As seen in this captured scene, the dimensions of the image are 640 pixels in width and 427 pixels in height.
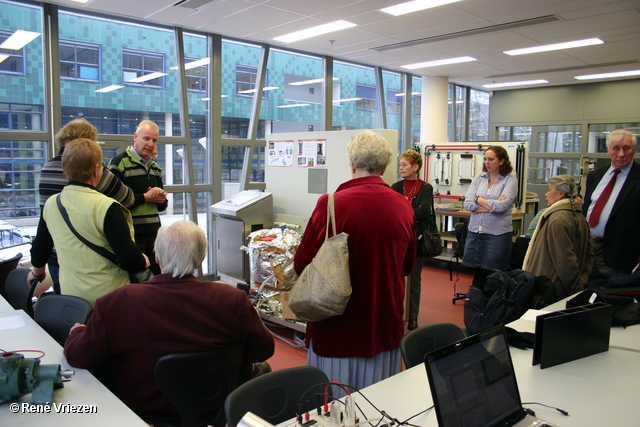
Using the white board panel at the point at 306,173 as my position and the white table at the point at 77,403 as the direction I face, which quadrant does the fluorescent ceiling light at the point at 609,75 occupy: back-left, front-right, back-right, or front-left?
back-left

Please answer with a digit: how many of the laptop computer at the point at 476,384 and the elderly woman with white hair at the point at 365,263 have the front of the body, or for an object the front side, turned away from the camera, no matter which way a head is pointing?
1

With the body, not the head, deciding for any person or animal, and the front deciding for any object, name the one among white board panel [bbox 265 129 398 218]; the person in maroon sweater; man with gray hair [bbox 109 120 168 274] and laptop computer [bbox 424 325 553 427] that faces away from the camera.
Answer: the person in maroon sweater

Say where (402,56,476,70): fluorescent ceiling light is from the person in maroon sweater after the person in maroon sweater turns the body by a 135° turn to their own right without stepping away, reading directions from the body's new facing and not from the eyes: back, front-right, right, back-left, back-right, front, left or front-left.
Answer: left

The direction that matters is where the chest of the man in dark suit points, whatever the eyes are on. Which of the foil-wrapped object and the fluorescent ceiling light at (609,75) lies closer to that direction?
the foil-wrapped object

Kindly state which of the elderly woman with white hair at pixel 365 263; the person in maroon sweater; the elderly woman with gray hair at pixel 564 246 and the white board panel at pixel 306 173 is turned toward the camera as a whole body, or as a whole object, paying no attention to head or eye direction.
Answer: the white board panel

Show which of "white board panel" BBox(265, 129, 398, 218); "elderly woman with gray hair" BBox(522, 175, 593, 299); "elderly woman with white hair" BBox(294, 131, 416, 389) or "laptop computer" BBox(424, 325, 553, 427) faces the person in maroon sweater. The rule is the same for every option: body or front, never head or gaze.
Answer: the white board panel

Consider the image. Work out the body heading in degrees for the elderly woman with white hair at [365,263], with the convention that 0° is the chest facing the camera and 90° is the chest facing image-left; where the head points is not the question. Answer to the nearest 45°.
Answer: approximately 180°

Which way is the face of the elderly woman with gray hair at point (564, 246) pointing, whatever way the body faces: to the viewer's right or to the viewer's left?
to the viewer's left

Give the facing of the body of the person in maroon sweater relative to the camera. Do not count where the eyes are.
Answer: away from the camera

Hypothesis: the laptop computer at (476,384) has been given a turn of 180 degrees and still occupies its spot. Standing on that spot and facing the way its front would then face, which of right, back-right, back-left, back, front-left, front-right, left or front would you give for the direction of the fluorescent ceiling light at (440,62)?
front-right
